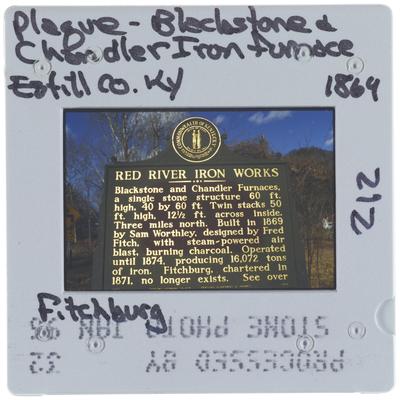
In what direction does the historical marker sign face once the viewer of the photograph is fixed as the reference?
facing the viewer
